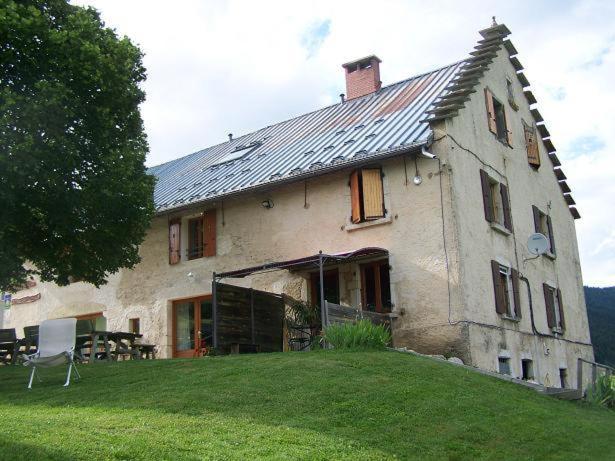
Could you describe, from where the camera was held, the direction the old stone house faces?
facing the viewer and to the left of the viewer

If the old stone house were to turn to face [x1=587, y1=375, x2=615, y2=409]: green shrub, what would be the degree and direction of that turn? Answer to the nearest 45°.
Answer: approximately 90° to its left

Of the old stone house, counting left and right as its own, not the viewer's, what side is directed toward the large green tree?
front

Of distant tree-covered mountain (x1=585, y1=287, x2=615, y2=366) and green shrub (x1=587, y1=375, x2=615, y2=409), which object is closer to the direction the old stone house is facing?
the green shrub

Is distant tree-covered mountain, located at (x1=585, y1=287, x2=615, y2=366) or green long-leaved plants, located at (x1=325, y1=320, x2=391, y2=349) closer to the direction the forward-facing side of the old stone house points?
the green long-leaved plants

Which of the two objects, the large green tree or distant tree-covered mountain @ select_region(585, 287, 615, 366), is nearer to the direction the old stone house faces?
the large green tree

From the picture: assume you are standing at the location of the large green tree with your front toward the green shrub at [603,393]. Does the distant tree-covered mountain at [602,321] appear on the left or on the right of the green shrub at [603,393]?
left

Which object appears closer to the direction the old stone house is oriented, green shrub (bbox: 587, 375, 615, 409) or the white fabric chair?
the white fabric chair

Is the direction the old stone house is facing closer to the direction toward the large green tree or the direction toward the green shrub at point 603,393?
the large green tree

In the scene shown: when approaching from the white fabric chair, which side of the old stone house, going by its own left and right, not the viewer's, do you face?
front
